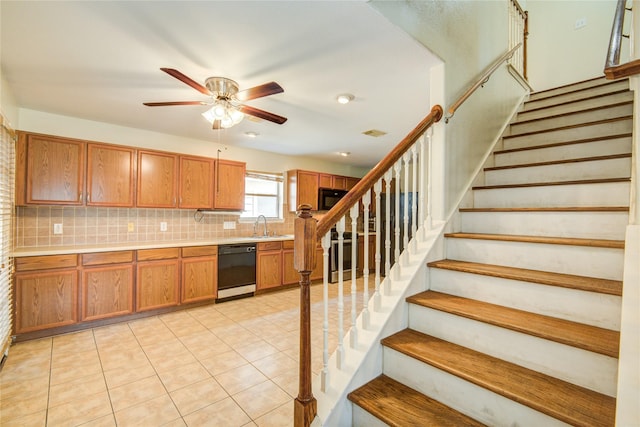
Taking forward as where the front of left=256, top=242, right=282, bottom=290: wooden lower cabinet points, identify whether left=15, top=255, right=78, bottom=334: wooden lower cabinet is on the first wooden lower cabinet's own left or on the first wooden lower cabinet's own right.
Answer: on the first wooden lower cabinet's own right

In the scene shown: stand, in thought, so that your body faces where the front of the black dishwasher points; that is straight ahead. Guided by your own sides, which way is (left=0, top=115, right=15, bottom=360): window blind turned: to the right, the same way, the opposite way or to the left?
to the left

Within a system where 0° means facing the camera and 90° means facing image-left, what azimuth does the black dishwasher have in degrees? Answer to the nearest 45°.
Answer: approximately 315°

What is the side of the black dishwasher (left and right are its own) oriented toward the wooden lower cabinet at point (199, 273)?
right

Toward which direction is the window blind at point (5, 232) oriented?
to the viewer's right

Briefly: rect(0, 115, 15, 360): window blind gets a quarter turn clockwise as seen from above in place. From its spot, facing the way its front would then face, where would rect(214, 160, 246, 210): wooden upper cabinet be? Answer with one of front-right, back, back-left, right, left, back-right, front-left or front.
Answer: left

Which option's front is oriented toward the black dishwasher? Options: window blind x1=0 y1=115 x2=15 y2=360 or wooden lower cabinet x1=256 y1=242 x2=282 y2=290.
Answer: the window blind

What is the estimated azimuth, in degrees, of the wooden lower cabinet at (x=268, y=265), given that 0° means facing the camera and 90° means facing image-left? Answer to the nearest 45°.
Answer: approximately 315°

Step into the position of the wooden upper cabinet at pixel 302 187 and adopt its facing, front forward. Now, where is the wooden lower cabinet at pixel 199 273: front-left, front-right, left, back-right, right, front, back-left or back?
right

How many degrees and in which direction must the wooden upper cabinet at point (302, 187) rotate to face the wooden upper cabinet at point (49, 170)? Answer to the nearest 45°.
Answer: approximately 90° to its right

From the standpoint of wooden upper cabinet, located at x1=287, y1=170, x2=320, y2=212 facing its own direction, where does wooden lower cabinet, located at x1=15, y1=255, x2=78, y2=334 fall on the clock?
The wooden lower cabinet is roughly at 3 o'clock from the wooden upper cabinet.

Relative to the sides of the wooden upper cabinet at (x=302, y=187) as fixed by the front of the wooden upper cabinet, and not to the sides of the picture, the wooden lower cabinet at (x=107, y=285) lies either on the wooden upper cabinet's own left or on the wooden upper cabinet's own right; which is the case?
on the wooden upper cabinet's own right

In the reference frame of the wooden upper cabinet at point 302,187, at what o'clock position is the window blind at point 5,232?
The window blind is roughly at 3 o'clock from the wooden upper cabinet.

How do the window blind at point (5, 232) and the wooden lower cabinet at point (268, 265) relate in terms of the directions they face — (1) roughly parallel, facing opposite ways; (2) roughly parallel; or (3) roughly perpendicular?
roughly perpendicular

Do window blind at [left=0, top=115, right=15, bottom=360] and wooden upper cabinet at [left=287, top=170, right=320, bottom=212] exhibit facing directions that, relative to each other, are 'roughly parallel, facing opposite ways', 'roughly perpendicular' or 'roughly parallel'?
roughly perpendicular
